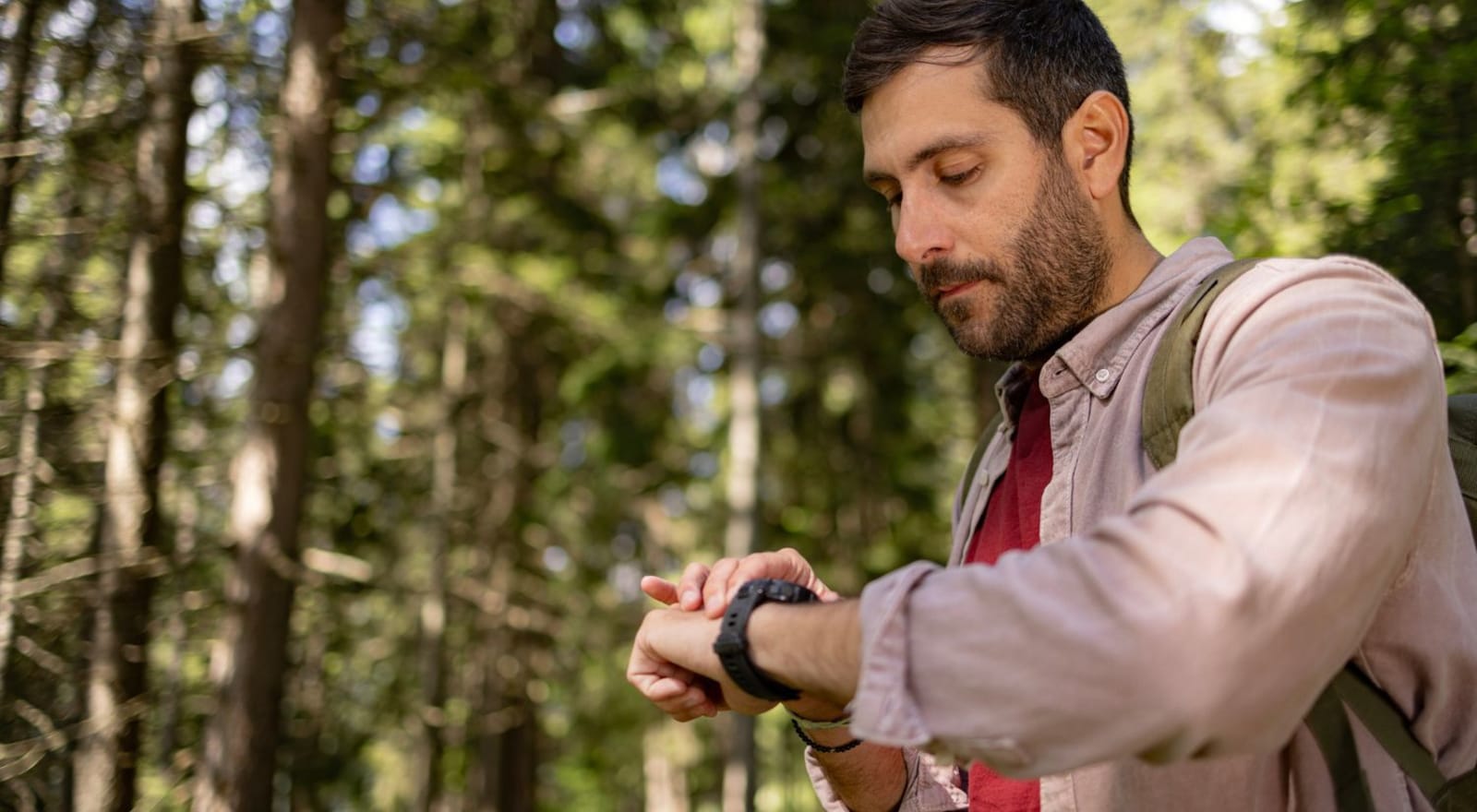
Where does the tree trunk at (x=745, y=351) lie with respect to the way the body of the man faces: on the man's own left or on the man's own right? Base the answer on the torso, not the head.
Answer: on the man's own right

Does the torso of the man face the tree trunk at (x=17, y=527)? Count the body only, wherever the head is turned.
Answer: no

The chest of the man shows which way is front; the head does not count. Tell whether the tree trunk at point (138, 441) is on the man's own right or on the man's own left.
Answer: on the man's own right

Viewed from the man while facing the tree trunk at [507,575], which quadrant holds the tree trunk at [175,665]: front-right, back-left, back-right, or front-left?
front-left

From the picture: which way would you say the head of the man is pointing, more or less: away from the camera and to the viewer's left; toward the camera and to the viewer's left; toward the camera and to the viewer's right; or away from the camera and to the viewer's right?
toward the camera and to the viewer's left

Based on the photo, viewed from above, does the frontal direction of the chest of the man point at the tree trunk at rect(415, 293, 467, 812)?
no

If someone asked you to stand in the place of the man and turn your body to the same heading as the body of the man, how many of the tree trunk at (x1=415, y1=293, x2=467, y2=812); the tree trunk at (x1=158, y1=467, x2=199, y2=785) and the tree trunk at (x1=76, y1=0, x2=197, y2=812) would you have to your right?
3

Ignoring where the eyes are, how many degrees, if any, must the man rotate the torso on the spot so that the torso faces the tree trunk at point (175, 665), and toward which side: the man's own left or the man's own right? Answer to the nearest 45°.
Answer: approximately 90° to the man's own right

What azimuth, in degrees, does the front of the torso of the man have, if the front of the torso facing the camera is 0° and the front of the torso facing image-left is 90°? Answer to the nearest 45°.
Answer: approximately 45°

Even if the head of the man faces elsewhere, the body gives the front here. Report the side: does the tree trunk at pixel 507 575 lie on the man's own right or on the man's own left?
on the man's own right

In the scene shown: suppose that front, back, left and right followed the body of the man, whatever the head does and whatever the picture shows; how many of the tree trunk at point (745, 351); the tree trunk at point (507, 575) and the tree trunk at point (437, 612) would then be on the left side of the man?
0

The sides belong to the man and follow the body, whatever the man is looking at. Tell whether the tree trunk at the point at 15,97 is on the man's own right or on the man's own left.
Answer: on the man's own right
